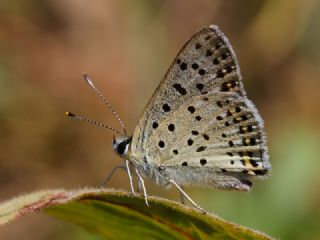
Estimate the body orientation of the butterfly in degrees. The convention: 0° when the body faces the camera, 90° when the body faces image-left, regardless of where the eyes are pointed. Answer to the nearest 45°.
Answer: approximately 90°
